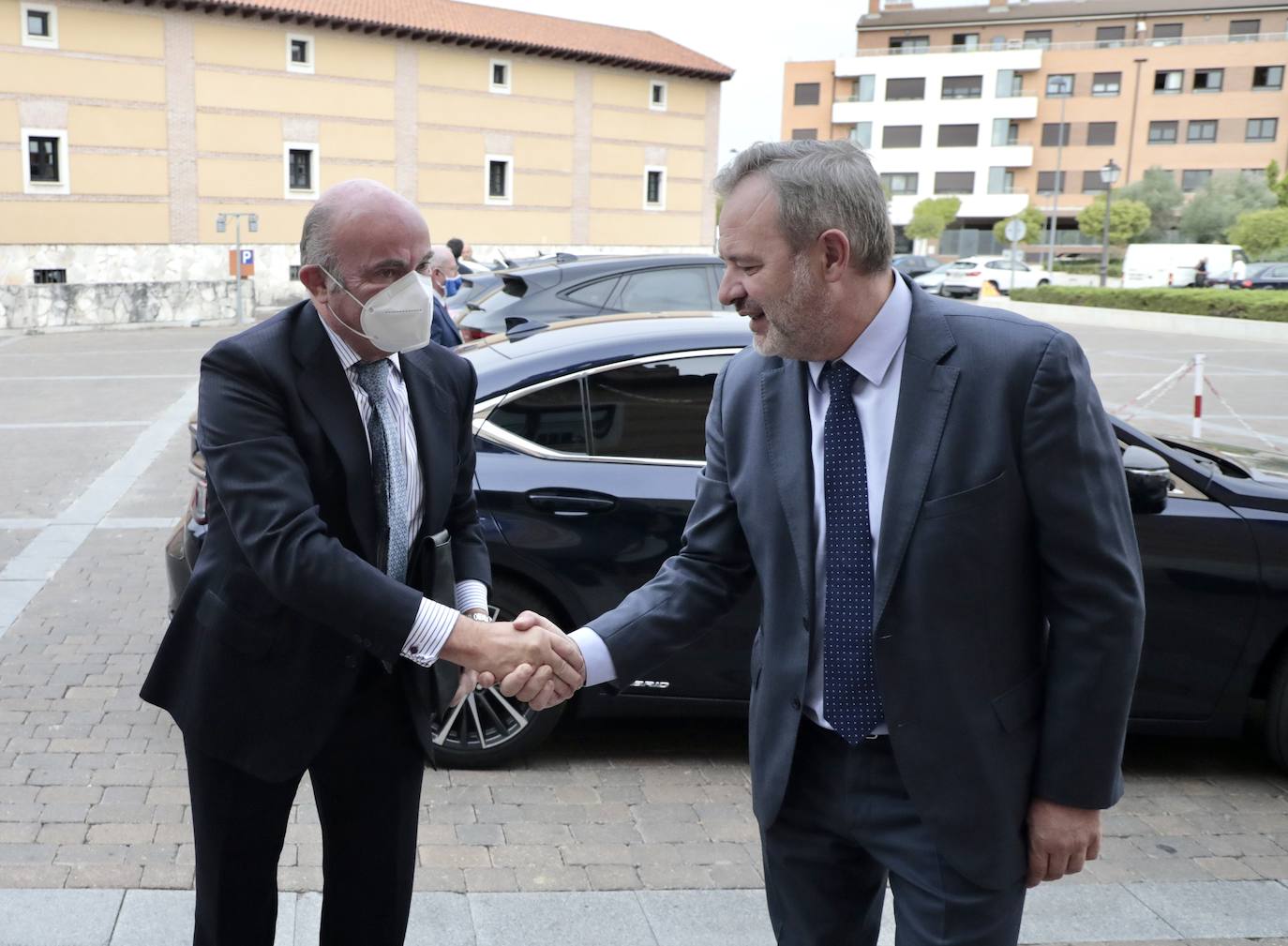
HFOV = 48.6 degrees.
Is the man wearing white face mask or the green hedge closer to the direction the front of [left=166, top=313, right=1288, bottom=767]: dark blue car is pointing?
the green hedge

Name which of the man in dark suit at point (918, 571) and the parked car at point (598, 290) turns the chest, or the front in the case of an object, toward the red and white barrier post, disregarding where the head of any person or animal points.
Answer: the parked car

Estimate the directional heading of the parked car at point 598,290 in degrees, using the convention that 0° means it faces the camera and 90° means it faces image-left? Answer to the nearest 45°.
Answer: approximately 270°

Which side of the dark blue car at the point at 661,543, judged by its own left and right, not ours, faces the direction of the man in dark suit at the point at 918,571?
right

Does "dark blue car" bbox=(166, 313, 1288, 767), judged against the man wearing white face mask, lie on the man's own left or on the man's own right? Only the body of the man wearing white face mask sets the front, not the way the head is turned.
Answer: on the man's own left

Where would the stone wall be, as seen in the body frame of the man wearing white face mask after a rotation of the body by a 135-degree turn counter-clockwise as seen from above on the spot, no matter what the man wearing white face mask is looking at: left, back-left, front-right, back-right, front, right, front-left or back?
front

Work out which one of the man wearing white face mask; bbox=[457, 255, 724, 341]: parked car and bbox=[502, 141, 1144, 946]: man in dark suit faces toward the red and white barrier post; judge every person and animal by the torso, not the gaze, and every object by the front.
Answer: the parked car

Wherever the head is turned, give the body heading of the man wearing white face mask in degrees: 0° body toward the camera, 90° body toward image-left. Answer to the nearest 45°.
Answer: approximately 315°

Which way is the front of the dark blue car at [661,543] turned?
to the viewer's right

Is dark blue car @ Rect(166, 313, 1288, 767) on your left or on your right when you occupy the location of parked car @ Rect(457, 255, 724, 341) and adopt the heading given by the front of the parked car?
on your right

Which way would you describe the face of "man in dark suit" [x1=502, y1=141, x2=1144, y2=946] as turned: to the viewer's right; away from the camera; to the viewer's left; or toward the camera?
to the viewer's left
